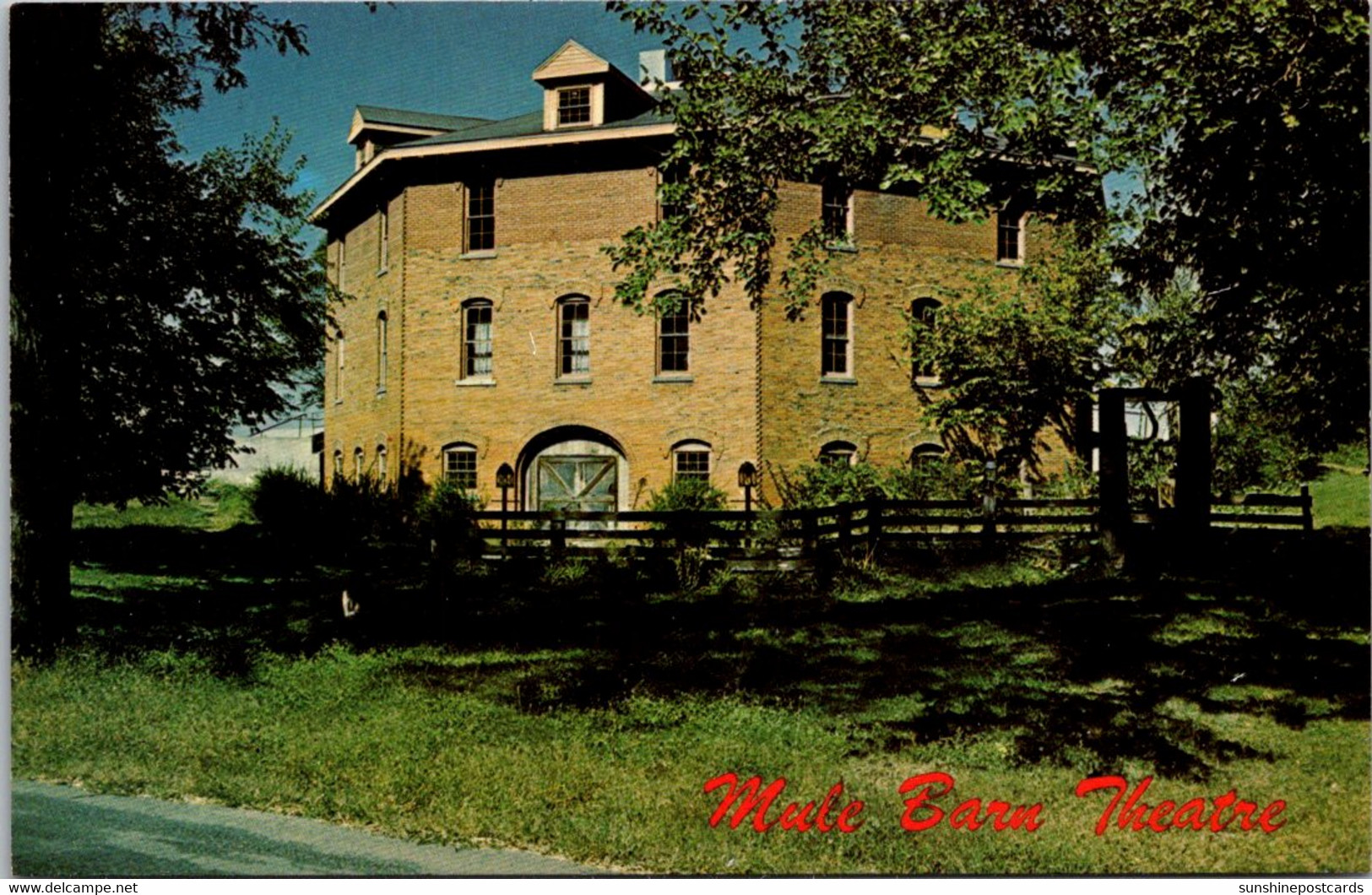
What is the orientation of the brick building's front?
toward the camera

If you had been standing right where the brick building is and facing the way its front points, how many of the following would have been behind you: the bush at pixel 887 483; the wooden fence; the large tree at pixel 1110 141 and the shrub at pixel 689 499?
0

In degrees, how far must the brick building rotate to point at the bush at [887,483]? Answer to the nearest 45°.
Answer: approximately 45° to its left

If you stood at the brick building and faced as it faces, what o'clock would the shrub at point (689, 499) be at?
The shrub is roughly at 11 o'clock from the brick building.

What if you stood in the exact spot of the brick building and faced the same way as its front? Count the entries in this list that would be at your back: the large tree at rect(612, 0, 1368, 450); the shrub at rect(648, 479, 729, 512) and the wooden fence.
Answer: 0

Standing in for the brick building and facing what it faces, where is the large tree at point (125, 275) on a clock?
The large tree is roughly at 1 o'clock from the brick building.

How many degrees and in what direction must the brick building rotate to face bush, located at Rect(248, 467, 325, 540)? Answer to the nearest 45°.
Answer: approximately 45° to its right

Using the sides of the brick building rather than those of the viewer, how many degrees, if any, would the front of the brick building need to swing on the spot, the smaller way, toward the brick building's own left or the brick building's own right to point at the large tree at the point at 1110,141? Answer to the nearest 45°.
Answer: approximately 45° to the brick building's own left
